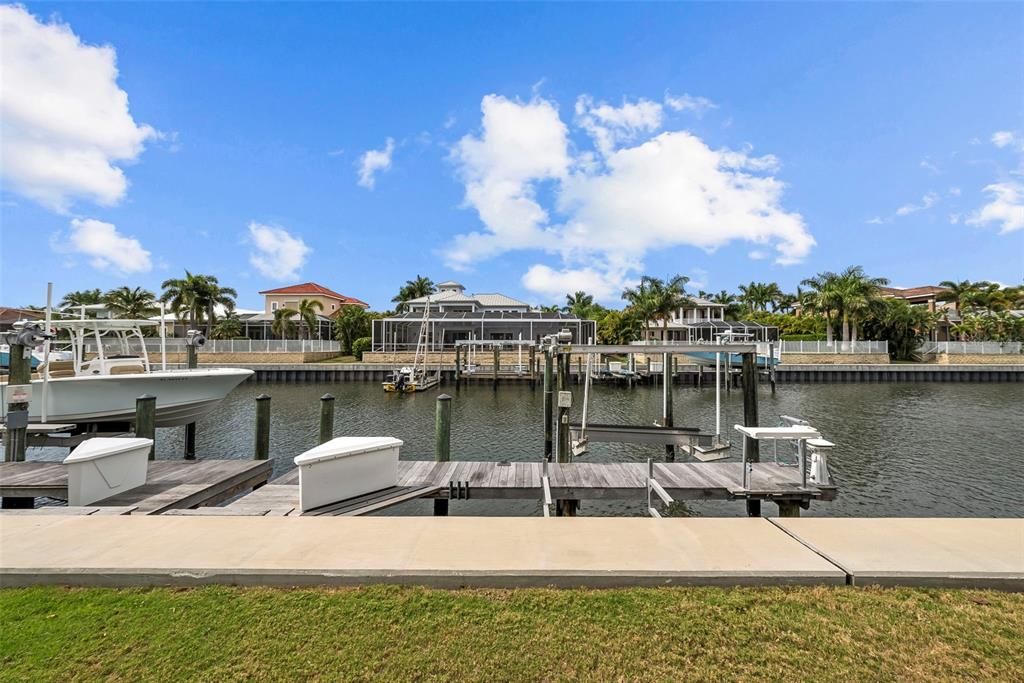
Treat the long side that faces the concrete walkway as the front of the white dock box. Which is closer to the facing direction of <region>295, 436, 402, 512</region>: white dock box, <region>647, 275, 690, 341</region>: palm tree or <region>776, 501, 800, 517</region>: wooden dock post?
the wooden dock post

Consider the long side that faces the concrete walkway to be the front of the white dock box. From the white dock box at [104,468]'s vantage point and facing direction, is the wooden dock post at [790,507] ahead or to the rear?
ahead

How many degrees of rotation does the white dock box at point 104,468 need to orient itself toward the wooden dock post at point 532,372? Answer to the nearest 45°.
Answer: approximately 90° to its left

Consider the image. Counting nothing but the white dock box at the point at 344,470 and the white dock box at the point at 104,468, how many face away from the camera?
0

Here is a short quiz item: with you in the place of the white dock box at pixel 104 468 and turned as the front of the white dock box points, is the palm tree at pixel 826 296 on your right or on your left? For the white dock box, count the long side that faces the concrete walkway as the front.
on your left

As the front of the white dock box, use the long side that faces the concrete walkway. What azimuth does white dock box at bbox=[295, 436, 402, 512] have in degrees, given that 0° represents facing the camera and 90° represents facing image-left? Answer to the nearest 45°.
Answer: approximately 315°

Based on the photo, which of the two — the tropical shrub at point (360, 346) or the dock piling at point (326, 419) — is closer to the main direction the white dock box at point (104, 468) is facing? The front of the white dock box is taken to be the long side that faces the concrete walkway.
the dock piling

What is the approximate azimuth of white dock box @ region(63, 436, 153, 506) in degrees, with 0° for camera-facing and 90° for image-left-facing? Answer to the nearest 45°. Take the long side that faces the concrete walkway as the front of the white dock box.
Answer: approximately 315°
